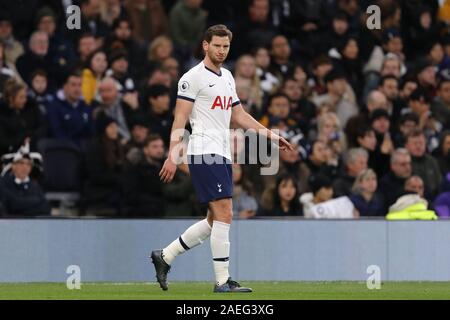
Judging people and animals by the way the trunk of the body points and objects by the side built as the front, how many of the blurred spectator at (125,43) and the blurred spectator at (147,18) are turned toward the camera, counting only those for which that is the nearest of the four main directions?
2

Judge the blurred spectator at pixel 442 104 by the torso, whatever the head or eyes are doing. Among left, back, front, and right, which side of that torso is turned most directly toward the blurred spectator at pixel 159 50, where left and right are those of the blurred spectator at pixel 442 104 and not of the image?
right

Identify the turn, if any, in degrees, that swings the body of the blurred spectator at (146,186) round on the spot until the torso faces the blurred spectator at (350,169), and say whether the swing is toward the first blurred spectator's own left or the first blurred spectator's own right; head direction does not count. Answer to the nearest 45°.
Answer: approximately 45° to the first blurred spectator's own left

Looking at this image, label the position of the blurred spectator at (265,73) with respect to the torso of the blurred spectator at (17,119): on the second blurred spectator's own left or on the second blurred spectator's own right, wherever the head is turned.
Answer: on the second blurred spectator's own left

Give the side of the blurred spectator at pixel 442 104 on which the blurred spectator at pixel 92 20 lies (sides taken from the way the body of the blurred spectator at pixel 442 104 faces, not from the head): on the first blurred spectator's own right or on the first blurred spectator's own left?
on the first blurred spectator's own right

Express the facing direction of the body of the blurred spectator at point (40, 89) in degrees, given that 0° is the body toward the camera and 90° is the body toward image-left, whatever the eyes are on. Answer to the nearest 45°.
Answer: approximately 0°

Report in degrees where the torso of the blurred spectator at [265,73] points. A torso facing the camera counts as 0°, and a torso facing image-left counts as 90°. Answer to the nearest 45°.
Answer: approximately 0°
